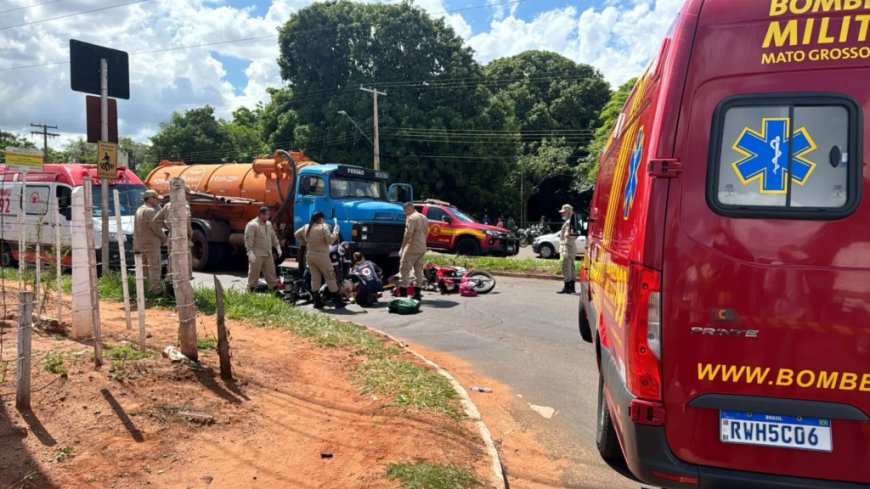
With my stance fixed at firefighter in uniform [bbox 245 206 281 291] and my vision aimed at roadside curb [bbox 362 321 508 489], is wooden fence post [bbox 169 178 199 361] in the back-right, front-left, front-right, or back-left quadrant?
front-right

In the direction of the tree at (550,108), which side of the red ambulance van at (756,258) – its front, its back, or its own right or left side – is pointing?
front

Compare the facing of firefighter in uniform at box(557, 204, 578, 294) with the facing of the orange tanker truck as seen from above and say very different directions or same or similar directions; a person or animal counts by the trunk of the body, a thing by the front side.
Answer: very different directions

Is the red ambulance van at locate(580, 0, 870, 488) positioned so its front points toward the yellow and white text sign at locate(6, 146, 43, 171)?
no

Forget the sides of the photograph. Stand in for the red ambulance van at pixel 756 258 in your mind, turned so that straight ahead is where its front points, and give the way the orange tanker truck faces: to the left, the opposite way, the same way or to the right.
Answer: to the right

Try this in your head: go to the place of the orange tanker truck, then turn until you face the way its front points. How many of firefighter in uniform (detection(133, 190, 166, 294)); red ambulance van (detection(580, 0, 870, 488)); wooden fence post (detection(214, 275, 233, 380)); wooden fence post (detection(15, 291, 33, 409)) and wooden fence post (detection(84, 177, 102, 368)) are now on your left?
0

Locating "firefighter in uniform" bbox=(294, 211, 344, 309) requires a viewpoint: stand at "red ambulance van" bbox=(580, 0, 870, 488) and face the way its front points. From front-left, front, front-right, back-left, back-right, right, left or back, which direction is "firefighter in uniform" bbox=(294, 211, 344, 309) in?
front-left

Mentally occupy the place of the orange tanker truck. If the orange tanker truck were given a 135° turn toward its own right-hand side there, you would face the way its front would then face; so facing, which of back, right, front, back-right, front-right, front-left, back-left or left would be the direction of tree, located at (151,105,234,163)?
right

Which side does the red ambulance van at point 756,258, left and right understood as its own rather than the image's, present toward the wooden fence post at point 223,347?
left

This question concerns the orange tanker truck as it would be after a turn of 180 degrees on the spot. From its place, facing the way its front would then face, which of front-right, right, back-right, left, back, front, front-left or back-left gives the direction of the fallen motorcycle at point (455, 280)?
back

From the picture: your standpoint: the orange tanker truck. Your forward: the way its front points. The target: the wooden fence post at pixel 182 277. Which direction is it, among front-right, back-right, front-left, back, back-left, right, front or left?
front-right

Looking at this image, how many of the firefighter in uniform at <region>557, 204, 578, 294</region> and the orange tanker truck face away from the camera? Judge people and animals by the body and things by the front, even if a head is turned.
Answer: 0

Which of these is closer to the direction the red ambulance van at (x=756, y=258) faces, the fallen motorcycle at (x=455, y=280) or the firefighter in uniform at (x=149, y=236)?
the fallen motorcycle

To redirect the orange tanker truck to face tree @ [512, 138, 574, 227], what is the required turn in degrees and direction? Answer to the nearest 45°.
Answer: approximately 90° to its left

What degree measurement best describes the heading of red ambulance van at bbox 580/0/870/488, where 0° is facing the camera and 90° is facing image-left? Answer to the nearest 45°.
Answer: approximately 180°

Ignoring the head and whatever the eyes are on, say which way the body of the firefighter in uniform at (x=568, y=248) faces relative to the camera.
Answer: to the viewer's left

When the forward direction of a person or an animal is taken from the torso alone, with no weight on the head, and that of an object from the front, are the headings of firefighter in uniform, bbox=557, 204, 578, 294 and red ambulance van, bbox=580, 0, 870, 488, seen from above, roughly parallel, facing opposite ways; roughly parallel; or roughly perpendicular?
roughly perpendicular

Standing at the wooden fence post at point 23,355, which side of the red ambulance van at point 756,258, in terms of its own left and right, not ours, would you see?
left

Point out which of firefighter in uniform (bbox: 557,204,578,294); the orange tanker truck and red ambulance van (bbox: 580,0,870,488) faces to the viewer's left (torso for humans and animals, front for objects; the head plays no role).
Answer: the firefighter in uniform

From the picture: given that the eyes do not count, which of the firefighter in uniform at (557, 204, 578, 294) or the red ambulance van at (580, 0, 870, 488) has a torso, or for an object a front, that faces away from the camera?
the red ambulance van
